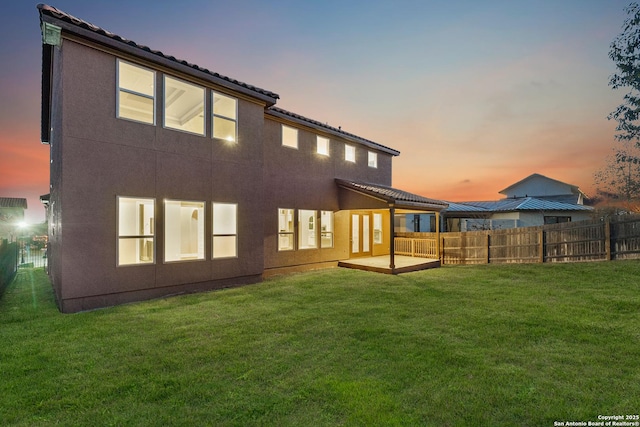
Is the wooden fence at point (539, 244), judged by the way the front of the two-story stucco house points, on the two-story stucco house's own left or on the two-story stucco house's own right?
on the two-story stucco house's own right

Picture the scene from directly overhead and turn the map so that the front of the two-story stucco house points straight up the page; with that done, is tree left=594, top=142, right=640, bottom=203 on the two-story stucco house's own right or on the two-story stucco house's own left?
on the two-story stucco house's own right

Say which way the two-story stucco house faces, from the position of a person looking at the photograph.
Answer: facing away from the viewer and to the left of the viewer

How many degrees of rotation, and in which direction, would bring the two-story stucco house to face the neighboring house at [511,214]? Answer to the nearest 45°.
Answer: approximately 90° to its right

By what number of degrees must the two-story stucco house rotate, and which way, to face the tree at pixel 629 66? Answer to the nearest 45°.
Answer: approximately 135° to its right
